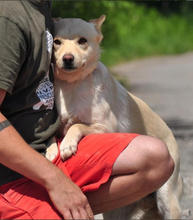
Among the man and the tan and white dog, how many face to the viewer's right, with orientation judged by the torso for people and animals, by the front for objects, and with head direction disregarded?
1

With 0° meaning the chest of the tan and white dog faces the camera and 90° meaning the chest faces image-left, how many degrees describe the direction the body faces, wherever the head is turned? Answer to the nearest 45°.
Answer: approximately 45°

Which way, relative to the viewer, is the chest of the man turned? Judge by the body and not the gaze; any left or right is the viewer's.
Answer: facing to the right of the viewer
